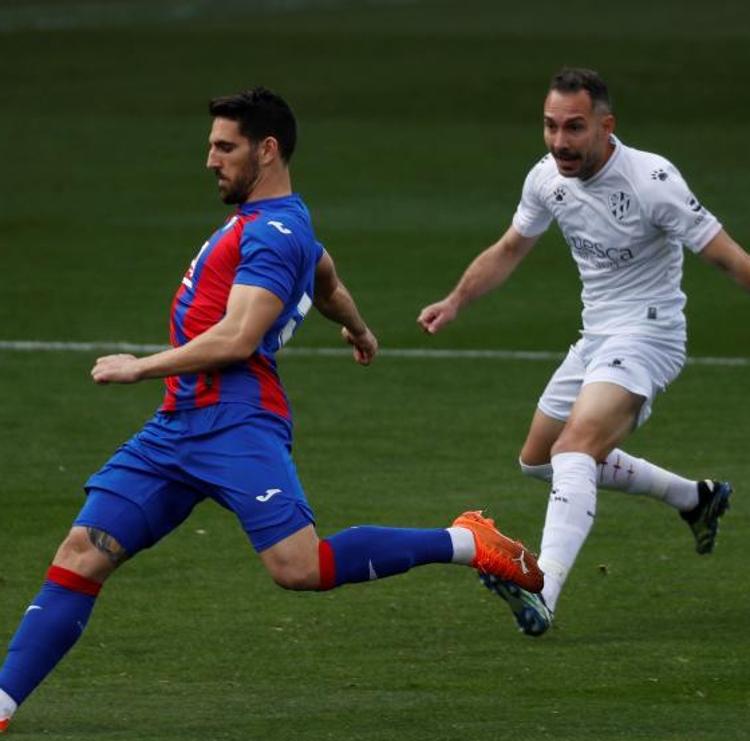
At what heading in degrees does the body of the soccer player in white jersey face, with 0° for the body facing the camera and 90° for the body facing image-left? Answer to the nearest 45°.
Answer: approximately 45°

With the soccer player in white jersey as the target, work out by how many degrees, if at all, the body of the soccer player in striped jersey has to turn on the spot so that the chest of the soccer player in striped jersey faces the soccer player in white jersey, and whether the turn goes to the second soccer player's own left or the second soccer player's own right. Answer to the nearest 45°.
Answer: approximately 135° to the second soccer player's own right

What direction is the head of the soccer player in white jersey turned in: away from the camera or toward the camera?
toward the camera

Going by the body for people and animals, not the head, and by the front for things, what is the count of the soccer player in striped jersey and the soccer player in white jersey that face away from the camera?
0

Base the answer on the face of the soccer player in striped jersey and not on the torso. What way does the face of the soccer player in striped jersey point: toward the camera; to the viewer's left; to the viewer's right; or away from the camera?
to the viewer's left

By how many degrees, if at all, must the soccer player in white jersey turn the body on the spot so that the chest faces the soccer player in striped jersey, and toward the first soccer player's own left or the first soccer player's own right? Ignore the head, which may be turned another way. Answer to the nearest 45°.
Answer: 0° — they already face them

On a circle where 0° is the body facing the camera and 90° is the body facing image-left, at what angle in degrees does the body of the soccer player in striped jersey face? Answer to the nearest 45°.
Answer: approximately 90°
